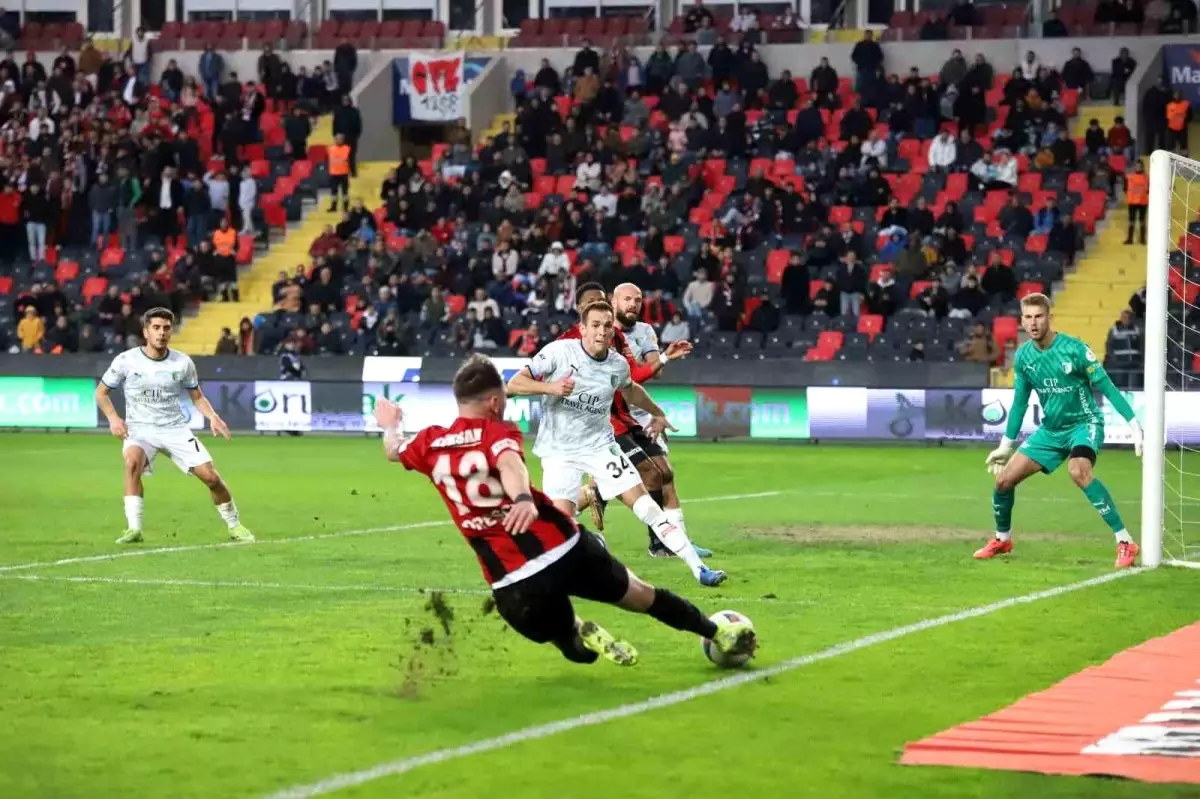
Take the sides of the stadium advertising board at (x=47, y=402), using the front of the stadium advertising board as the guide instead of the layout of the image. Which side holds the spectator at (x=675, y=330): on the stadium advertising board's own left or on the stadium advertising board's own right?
on the stadium advertising board's own left

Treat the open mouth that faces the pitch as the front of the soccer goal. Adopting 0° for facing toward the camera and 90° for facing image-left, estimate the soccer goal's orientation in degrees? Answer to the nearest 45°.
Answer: approximately 90°

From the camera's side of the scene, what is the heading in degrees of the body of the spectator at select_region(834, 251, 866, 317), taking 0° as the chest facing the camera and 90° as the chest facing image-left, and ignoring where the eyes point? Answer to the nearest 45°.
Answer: approximately 0°

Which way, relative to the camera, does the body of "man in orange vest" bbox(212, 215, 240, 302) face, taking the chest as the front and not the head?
toward the camera

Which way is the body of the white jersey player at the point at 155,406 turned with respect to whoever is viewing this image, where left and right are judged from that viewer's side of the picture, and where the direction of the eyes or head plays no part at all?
facing the viewer

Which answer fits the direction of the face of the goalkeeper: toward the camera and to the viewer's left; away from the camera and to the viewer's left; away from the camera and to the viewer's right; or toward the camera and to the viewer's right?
toward the camera and to the viewer's left

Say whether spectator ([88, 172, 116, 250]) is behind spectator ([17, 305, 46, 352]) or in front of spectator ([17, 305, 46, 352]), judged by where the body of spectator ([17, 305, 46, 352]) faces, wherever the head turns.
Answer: behind

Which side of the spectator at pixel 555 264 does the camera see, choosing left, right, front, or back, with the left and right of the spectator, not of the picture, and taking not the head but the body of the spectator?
front

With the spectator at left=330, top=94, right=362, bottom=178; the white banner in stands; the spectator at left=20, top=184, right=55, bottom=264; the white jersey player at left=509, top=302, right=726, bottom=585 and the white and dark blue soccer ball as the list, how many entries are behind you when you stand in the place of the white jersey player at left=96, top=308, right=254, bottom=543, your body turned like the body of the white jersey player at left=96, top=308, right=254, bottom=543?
3
